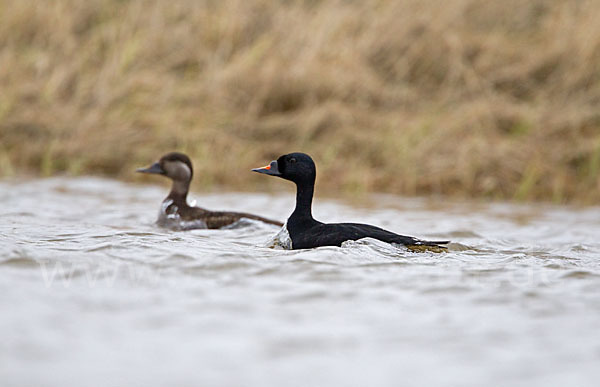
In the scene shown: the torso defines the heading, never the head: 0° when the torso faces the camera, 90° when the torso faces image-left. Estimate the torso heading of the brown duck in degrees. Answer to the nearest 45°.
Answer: approximately 90°
